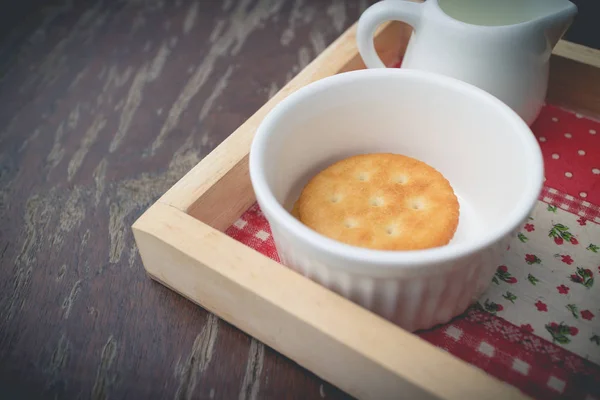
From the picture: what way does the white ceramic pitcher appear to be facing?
to the viewer's right
